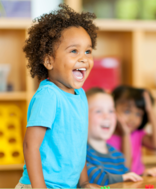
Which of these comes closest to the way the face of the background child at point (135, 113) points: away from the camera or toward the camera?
toward the camera

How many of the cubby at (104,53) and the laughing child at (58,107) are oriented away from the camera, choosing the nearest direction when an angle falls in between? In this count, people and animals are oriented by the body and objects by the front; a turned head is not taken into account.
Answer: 0

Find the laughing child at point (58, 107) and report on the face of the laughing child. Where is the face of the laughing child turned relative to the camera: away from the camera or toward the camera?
toward the camera

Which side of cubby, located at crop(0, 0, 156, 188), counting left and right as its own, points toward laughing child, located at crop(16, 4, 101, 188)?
front

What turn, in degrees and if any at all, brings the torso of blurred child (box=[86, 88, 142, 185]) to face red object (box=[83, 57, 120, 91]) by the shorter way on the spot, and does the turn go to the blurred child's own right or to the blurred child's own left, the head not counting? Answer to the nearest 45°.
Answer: approximately 135° to the blurred child's own left

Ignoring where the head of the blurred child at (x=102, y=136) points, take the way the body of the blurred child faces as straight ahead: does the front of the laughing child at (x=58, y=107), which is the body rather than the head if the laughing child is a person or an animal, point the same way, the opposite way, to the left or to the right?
the same way

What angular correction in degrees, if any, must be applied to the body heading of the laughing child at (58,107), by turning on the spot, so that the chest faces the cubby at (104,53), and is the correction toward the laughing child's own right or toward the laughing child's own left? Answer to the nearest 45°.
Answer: approximately 135° to the laughing child's own left

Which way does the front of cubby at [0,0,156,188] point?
toward the camera

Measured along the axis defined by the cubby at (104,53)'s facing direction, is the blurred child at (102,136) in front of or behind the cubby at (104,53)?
in front

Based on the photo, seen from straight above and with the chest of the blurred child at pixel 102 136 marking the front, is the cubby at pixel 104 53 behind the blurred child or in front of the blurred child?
behind

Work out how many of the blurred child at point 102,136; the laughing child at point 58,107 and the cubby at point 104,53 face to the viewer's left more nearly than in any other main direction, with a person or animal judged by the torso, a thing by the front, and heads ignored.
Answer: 0

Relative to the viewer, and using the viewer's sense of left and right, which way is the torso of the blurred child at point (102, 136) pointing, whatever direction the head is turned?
facing the viewer and to the right of the viewer

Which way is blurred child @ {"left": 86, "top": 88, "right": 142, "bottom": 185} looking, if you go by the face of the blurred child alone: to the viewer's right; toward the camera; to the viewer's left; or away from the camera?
toward the camera
